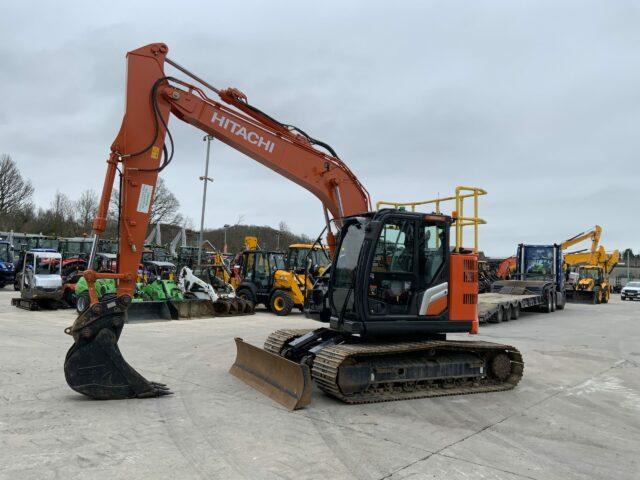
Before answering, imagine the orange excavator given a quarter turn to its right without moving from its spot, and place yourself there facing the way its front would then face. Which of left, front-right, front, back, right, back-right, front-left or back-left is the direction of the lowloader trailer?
right

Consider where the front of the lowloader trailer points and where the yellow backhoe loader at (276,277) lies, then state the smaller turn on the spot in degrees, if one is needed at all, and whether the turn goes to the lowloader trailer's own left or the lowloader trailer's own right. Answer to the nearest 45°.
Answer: approximately 180°

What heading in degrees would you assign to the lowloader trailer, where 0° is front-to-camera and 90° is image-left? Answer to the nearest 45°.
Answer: approximately 225°

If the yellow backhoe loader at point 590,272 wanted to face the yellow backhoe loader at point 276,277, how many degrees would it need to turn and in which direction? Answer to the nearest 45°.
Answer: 0° — it already faces it

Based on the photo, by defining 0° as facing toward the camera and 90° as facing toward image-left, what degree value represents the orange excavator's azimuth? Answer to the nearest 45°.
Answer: approximately 45°

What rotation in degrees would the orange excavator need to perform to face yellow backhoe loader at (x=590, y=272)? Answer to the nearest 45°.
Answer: approximately 180°

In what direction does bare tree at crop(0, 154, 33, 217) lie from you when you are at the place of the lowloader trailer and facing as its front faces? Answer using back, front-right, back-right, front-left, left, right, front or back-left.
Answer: back-left
